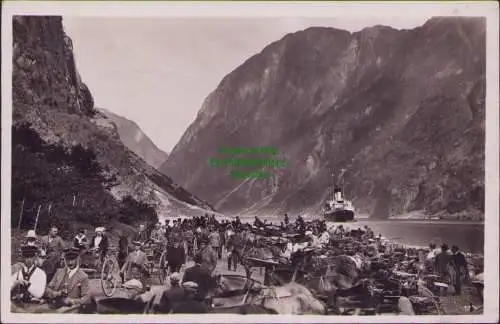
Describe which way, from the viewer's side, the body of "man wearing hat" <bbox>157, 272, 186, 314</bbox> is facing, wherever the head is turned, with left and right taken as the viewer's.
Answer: facing away from the viewer

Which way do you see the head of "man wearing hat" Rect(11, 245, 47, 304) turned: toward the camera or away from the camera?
toward the camera

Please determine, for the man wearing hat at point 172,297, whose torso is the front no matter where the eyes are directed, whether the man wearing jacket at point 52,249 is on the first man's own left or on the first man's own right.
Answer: on the first man's own left

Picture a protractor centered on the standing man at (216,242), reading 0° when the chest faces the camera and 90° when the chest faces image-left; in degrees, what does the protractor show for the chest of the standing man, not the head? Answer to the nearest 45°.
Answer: approximately 180°

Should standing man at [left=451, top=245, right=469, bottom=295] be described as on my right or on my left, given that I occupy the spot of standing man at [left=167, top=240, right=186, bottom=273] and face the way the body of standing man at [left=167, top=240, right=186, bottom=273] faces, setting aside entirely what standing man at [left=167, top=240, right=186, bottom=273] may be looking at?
on my right

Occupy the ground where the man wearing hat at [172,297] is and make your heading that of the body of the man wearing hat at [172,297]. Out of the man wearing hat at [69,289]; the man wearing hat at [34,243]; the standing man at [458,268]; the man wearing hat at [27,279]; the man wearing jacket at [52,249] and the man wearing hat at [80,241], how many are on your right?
1

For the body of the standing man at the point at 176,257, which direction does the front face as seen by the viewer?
away from the camera

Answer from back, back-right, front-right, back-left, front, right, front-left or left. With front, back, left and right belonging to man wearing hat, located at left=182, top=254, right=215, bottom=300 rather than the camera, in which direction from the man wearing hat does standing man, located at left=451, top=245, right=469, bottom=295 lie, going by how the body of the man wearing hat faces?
right

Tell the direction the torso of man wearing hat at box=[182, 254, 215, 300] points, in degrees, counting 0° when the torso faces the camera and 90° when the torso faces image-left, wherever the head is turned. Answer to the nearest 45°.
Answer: approximately 180°

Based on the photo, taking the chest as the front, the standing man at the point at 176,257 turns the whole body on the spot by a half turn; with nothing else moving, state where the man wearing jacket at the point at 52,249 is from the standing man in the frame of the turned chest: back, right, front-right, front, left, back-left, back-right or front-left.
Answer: right

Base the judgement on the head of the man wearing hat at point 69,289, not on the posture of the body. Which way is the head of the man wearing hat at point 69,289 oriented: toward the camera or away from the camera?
toward the camera

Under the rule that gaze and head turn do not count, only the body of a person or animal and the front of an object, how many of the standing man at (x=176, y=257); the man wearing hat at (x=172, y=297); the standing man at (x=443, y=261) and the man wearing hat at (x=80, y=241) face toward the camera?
1
